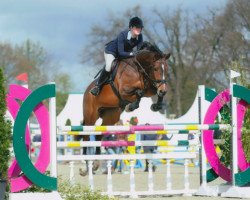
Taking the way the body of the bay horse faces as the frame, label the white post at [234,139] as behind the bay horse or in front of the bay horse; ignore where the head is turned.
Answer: in front

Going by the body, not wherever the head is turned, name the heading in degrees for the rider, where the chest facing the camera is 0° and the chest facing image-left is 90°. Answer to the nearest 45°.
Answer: approximately 315°
